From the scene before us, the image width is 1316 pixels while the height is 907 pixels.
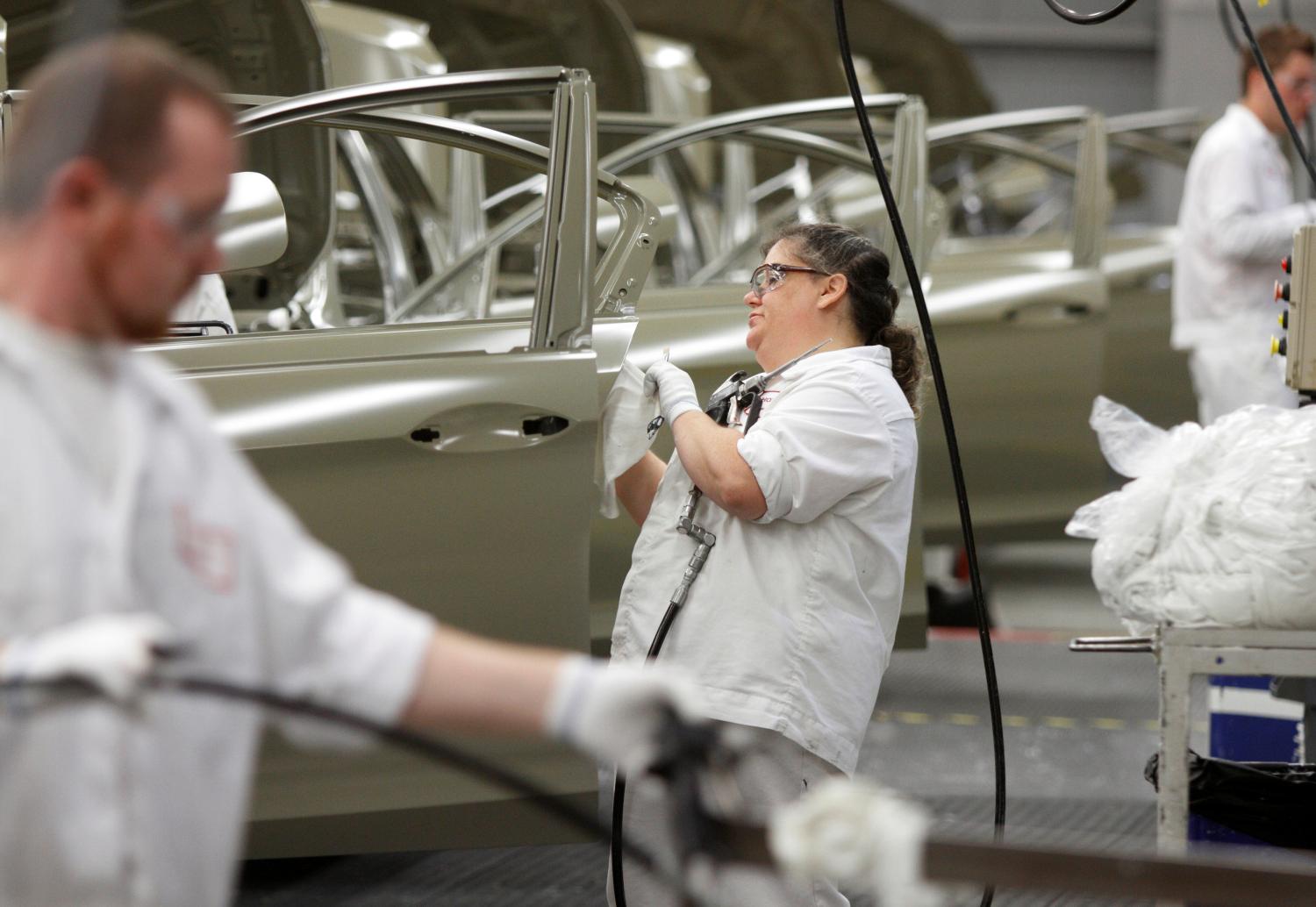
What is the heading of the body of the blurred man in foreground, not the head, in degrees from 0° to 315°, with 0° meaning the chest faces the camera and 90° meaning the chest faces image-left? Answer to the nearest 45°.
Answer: approximately 315°

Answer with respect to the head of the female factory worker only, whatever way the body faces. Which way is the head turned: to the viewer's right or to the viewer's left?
to the viewer's left

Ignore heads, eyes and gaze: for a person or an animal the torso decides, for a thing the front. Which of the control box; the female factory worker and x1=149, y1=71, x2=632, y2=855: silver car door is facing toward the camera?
the silver car door

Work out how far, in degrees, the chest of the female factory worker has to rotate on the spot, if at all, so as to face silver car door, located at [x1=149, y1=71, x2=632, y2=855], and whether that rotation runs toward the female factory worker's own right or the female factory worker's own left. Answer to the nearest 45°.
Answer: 0° — they already face it

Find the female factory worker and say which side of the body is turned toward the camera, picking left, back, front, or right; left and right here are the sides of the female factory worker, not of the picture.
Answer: left

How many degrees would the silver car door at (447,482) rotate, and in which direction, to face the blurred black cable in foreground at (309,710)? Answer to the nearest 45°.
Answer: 0° — it already faces it

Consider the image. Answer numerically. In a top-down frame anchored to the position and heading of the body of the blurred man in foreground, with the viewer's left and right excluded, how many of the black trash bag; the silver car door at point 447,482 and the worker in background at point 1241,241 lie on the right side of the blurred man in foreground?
0

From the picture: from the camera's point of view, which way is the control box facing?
to the viewer's left

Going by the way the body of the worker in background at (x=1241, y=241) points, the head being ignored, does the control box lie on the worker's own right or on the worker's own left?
on the worker's own right

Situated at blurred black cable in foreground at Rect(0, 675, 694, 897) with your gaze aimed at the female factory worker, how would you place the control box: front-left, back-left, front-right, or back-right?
front-right

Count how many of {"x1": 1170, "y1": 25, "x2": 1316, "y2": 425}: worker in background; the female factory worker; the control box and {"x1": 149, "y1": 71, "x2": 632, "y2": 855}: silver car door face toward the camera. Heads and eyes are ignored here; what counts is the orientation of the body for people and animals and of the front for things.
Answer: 1
